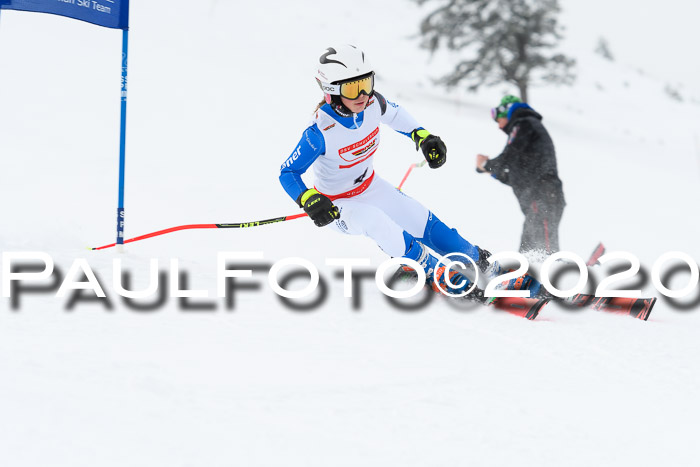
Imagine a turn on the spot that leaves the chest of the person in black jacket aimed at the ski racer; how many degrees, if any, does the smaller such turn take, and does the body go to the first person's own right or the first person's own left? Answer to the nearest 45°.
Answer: approximately 45° to the first person's own left

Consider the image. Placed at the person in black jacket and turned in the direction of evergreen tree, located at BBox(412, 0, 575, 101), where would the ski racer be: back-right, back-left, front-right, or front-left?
back-left

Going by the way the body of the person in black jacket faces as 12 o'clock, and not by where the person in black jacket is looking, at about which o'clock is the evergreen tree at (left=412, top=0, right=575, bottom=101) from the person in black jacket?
The evergreen tree is roughly at 3 o'clock from the person in black jacket.

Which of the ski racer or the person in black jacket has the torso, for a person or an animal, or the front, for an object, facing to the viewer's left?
the person in black jacket

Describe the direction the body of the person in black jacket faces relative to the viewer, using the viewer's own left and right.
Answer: facing to the left of the viewer

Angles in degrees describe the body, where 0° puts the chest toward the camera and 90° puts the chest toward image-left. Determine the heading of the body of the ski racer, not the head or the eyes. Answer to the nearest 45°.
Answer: approximately 315°

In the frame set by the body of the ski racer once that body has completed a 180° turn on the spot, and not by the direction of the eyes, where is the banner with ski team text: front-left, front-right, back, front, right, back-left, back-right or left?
front-left

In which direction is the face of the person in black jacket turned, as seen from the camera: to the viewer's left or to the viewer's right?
to the viewer's left

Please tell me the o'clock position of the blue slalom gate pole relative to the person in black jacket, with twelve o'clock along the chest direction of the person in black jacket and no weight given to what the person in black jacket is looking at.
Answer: The blue slalom gate pole is roughly at 11 o'clock from the person in black jacket.

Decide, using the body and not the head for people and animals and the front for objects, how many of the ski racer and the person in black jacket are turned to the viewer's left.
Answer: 1

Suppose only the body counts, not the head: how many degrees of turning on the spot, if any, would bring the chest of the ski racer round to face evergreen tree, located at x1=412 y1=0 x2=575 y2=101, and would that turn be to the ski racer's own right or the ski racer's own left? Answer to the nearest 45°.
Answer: approximately 135° to the ski racer's own left
